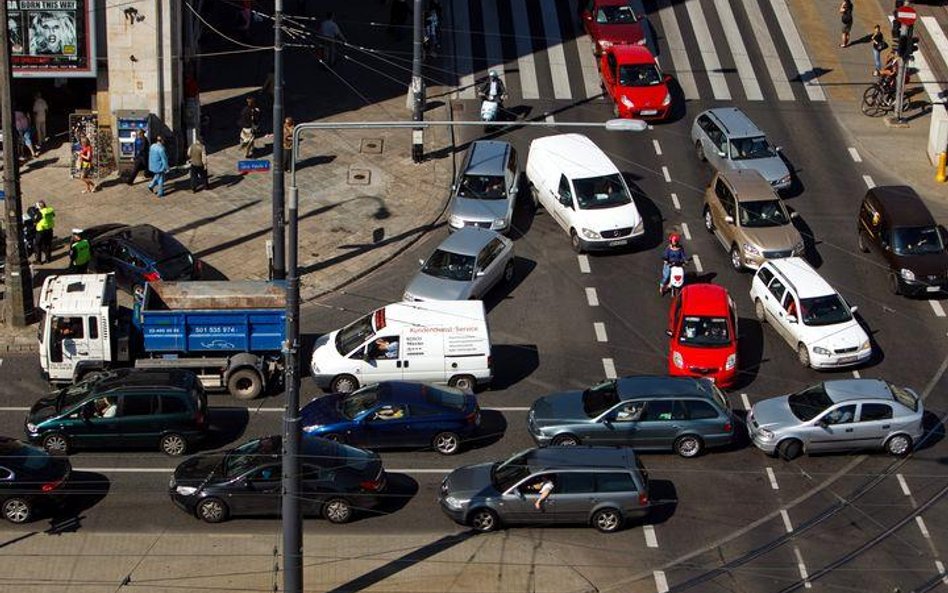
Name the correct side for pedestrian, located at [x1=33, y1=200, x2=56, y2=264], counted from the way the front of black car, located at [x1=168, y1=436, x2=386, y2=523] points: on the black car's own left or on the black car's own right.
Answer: on the black car's own right

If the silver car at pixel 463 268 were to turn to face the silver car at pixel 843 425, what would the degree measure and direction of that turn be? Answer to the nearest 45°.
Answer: approximately 90° to its left

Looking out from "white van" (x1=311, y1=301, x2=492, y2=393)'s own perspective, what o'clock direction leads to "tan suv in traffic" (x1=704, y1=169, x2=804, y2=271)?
The tan suv in traffic is roughly at 5 o'clock from the white van.

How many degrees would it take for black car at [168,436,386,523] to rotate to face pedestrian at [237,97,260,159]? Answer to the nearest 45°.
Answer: approximately 90° to its right

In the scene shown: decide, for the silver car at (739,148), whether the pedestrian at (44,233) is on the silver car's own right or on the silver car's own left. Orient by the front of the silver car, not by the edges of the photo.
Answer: on the silver car's own right

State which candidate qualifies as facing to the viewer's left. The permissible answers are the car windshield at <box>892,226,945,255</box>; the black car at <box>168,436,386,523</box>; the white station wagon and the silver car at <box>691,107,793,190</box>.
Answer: the black car

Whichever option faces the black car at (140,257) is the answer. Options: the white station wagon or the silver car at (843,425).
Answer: the silver car

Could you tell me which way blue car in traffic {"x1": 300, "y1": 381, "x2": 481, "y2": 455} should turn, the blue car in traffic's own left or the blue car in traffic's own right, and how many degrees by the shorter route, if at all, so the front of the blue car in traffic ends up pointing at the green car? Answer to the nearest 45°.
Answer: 0° — it already faces it

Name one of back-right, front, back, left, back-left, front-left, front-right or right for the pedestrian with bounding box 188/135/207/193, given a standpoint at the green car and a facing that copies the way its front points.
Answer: right

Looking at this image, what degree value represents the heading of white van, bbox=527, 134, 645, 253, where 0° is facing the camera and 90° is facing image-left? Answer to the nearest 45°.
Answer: approximately 315°

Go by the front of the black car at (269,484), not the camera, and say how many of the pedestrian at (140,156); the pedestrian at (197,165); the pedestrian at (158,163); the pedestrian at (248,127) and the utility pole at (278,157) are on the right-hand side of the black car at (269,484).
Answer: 5

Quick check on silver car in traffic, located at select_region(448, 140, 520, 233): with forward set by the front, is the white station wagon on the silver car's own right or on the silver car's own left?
on the silver car's own left

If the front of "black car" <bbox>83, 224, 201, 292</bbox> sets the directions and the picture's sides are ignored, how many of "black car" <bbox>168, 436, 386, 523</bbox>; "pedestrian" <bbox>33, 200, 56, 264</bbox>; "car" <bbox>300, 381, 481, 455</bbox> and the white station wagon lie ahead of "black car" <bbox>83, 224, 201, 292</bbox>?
1

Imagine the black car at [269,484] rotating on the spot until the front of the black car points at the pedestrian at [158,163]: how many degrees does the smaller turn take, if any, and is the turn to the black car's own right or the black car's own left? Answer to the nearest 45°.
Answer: approximately 90° to the black car's own right

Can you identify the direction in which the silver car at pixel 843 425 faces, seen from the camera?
facing to the left of the viewer

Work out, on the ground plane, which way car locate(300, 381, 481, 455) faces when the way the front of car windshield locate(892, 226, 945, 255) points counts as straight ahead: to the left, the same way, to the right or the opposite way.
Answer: to the right

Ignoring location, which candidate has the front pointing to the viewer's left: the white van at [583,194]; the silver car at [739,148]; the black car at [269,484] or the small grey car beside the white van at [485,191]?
the black car

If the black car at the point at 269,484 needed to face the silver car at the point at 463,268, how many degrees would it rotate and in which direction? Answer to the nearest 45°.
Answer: approximately 135° to its right
